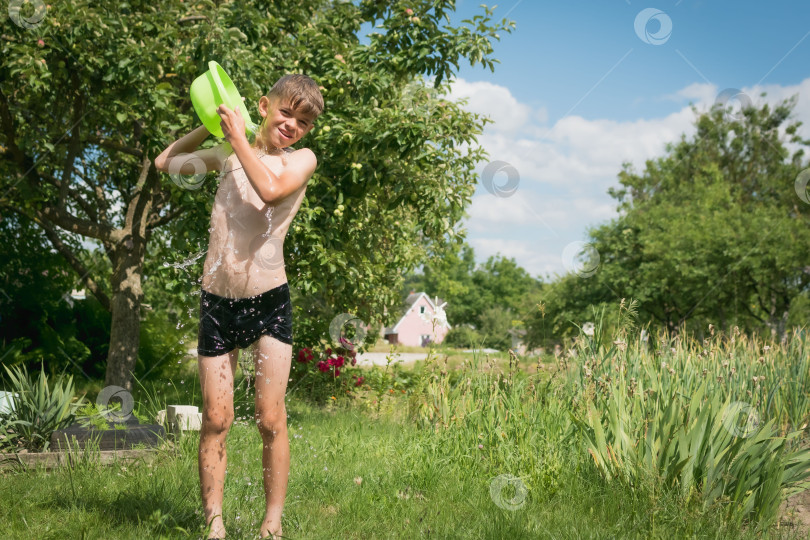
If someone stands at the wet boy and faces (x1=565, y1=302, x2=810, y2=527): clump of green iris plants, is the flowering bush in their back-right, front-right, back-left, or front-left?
front-left

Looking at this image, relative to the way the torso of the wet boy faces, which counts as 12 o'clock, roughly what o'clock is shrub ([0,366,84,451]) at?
The shrub is roughly at 5 o'clock from the wet boy.

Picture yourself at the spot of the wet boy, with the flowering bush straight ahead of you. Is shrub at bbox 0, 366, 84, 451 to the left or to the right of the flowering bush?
left

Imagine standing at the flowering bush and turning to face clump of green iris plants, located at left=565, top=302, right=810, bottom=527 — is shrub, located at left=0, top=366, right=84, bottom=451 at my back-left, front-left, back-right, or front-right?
front-right

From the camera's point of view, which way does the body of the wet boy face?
toward the camera

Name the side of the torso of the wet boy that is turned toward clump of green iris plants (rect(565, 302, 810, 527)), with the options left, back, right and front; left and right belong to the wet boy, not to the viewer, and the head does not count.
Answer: left

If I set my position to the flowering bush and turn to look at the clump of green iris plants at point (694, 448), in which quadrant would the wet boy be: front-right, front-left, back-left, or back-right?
front-right

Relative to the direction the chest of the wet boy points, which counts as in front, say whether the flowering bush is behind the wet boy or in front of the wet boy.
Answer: behind
